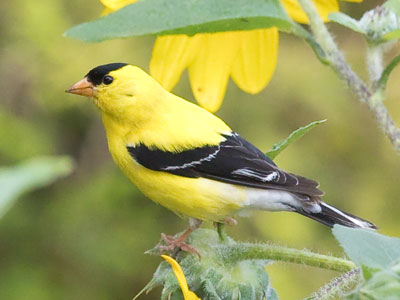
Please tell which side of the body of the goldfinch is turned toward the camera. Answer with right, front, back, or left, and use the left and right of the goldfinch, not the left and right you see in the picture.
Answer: left
